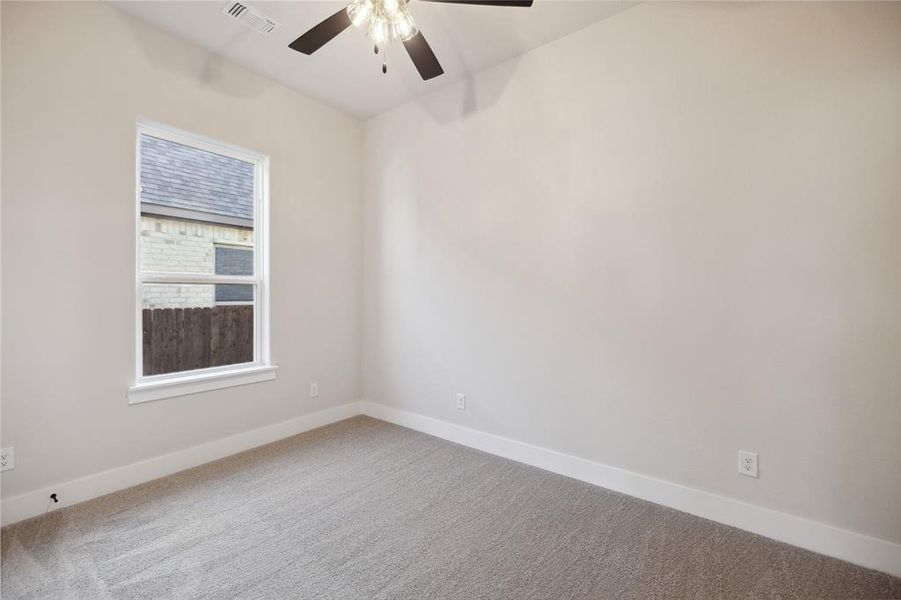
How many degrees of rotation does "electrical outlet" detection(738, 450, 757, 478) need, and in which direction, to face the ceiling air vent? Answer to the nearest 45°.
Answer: approximately 45° to its right

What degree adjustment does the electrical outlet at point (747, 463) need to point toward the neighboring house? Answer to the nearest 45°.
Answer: approximately 45° to its right

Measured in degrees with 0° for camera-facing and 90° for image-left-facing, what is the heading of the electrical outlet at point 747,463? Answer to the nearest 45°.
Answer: approximately 0°

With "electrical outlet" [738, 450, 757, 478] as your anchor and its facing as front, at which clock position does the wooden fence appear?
The wooden fence is roughly at 2 o'clock from the electrical outlet.

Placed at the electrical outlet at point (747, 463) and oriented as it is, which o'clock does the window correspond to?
The window is roughly at 2 o'clock from the electrical outlet.

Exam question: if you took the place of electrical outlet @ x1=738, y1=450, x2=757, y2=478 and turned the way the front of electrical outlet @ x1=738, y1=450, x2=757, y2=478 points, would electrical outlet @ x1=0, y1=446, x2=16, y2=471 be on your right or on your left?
on your right
